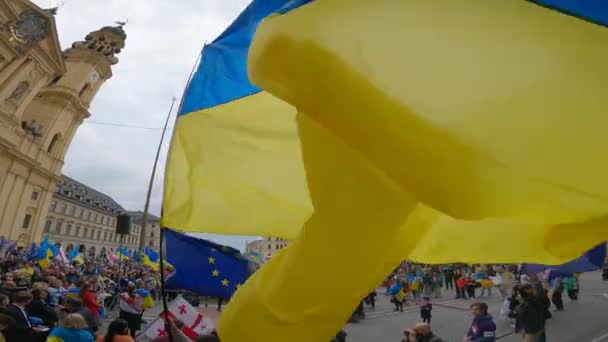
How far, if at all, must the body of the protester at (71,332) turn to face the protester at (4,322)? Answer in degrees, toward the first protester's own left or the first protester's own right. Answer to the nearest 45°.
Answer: approximately 45° to the first protester's own left

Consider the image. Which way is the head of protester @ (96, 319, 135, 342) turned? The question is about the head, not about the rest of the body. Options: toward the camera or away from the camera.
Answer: away from the camera

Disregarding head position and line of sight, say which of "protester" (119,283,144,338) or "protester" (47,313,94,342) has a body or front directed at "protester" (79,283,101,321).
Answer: "protester" (47,313,94,342)

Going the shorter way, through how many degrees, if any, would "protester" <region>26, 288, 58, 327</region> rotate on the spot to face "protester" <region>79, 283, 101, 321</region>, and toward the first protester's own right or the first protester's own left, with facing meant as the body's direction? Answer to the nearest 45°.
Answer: approximately 45° to the first protester's own right

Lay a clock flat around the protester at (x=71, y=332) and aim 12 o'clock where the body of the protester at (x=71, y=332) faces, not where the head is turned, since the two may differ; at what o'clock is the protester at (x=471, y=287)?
the protester at (x=471, y=287) is roughly at 2 o'clock from the protester at (x=71, y=332).

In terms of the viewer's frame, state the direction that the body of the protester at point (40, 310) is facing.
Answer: away from the camera

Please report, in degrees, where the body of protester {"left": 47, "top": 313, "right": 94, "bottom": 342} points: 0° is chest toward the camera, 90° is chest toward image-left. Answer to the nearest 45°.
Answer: approximately 180°

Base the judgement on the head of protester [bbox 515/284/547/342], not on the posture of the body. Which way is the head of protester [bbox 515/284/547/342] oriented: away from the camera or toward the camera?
away from the camera
